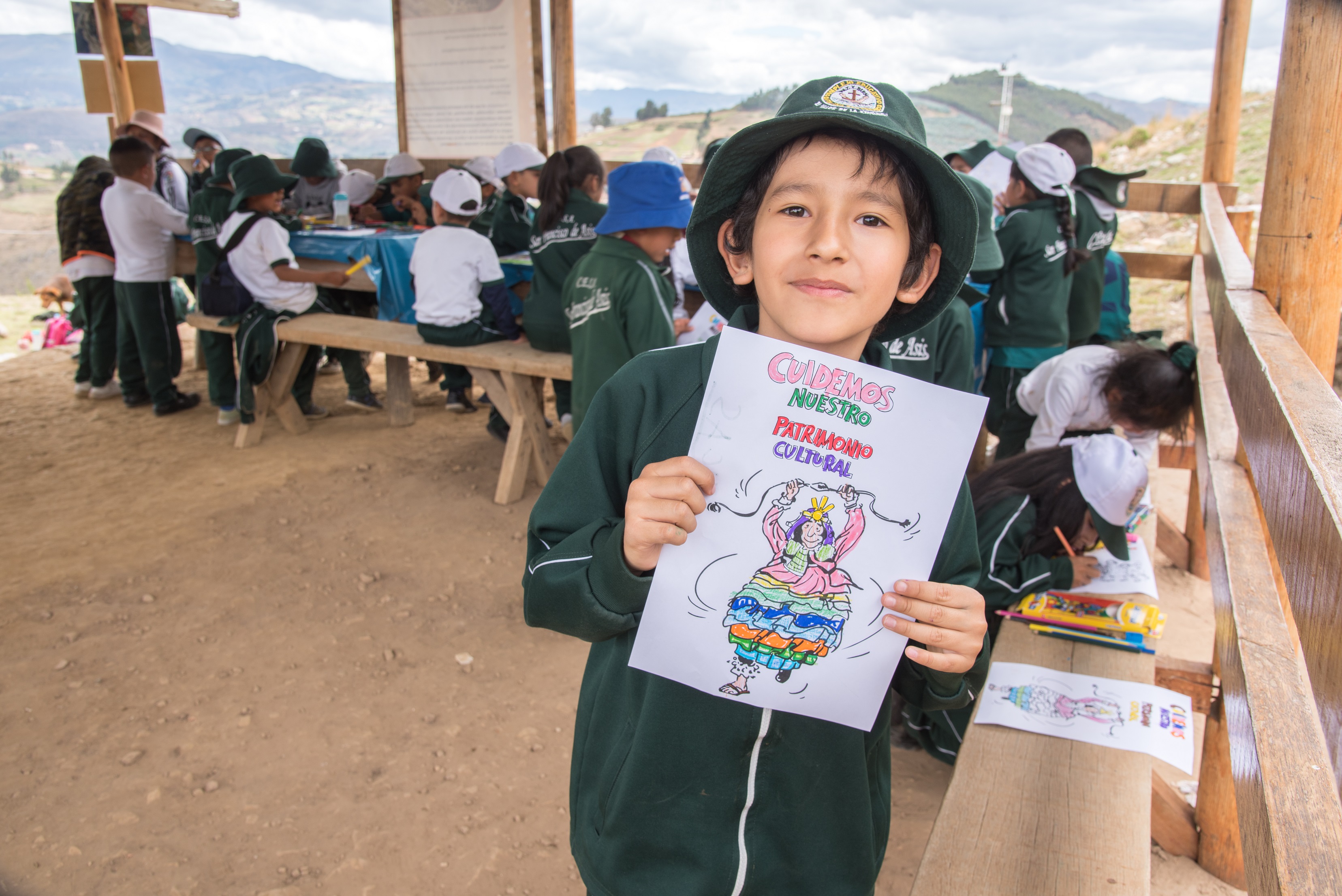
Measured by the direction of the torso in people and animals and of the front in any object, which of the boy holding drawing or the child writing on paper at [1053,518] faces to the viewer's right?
the child writing on paper

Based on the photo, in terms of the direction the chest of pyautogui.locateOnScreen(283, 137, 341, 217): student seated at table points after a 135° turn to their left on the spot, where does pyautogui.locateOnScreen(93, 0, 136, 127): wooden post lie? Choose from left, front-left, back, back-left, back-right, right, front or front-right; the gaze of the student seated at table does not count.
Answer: left

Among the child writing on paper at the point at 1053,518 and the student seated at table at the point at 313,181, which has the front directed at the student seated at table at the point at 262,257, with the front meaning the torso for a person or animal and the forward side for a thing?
the student seated at table at the point at 313,181

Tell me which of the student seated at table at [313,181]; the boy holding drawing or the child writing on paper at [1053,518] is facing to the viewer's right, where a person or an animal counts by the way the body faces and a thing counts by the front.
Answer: the child writing on paper

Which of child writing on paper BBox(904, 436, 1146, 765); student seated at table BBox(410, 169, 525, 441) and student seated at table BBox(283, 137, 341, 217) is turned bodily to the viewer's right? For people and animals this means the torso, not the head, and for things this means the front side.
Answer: the child writing on paper

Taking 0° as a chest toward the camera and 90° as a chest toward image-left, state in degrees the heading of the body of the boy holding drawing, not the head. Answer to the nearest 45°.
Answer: approximately 0°

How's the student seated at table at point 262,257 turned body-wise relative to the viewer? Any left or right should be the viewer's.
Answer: facing to the right of the viewer

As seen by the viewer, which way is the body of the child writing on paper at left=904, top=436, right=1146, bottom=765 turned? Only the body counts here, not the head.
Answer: to the viewer's right

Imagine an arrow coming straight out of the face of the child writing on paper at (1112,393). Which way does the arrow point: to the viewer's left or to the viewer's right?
to the viewer's right

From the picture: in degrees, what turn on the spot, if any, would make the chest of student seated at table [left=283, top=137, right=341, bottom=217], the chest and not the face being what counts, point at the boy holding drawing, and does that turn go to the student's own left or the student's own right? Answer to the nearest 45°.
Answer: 0° — they already face them

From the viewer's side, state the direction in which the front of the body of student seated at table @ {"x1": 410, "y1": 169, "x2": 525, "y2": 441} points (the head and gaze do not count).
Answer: away from the camera
